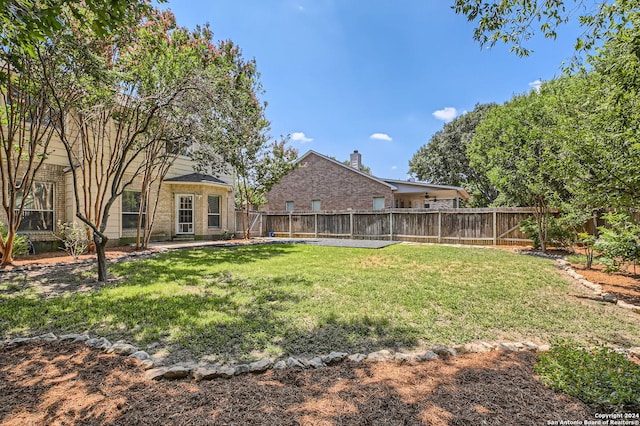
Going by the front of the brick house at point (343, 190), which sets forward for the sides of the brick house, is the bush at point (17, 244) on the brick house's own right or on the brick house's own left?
on the brick house's own left

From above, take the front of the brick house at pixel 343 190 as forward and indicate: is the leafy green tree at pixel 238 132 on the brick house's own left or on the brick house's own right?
on the brick house's own left

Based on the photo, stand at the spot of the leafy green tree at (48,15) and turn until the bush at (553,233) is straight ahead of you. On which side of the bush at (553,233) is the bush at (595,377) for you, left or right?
right
